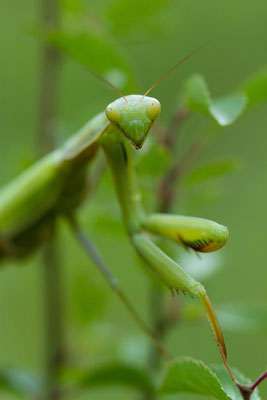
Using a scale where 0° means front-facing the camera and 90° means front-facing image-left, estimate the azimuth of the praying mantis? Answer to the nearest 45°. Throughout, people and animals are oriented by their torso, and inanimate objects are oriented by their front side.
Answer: approximately 315°

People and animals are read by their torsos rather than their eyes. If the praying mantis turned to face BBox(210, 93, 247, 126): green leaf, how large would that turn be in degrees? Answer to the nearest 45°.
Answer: approximately 90° to its left
